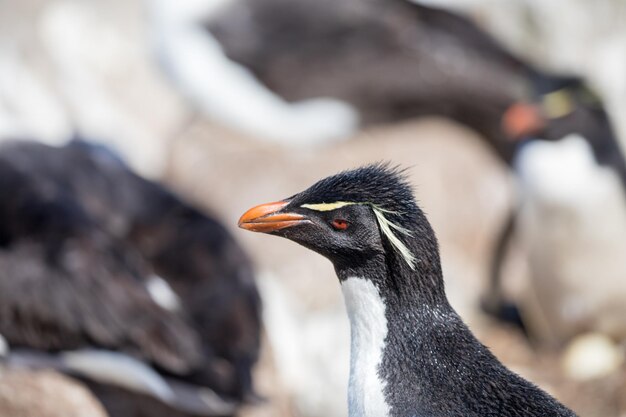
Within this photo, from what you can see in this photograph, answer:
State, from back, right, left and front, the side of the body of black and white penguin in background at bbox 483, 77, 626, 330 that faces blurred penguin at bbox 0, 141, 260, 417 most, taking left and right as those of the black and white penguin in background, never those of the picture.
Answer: front

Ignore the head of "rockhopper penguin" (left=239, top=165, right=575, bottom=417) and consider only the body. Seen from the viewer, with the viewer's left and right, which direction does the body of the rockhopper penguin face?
facing to the left of the viewer

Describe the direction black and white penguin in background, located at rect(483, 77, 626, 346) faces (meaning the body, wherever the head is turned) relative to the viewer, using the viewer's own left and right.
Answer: facing the viewer and to the left of the viewer

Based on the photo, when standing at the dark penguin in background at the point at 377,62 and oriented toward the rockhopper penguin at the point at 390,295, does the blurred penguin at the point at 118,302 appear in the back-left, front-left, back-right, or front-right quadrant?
front-right

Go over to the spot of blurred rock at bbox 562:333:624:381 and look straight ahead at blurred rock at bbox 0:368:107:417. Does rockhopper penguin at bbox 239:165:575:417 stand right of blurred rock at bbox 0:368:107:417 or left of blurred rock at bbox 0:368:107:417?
left

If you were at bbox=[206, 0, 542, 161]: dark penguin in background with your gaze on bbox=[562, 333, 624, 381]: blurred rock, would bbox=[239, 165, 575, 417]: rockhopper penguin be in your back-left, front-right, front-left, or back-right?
front-right
